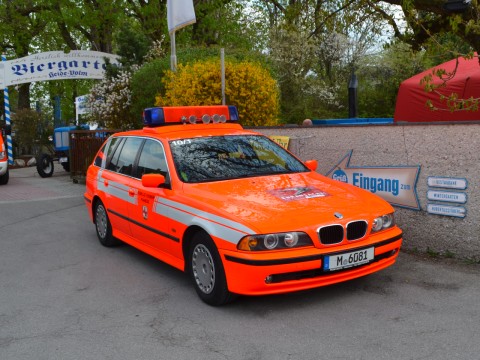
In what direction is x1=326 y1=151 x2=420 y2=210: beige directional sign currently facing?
toward the camera

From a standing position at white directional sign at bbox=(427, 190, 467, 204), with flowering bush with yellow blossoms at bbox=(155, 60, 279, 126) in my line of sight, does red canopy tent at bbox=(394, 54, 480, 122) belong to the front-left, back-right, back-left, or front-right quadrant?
front-right

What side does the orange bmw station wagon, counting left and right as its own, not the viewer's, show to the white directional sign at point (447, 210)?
left

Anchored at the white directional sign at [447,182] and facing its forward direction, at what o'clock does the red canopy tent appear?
The red canopy tent is roughly at 6 o'clock from the white directional sign.

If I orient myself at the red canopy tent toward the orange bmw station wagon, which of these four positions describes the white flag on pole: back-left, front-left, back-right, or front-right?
front-right

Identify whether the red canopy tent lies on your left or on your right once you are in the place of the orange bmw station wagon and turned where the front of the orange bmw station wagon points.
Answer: on your left

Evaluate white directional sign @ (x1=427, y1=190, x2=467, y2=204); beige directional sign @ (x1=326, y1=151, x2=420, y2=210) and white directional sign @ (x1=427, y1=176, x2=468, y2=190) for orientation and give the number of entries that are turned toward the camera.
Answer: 3

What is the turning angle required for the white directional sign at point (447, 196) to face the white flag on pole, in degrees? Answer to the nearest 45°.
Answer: approximately 135° to its right

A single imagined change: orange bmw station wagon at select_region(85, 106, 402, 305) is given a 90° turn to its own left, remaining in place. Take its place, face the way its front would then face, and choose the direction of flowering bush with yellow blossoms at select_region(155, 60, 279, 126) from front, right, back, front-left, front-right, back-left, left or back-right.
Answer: front-left

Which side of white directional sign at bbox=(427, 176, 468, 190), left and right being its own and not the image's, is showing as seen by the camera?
front
